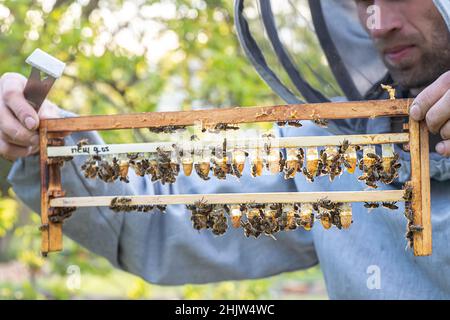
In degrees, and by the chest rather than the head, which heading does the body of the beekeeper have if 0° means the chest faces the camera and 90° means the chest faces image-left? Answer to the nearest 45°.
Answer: approximately 45°
